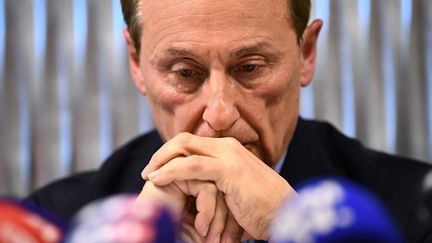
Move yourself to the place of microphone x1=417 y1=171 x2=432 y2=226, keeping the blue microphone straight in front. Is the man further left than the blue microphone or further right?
right

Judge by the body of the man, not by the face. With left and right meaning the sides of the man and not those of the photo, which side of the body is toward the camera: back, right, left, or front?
front

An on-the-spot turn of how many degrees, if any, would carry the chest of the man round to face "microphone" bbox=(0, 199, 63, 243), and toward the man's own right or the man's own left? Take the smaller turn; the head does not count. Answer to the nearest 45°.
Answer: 0° — they already face it

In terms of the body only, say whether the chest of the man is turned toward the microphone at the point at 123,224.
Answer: yes

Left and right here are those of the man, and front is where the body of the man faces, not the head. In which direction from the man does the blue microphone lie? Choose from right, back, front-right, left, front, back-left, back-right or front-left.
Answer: front
